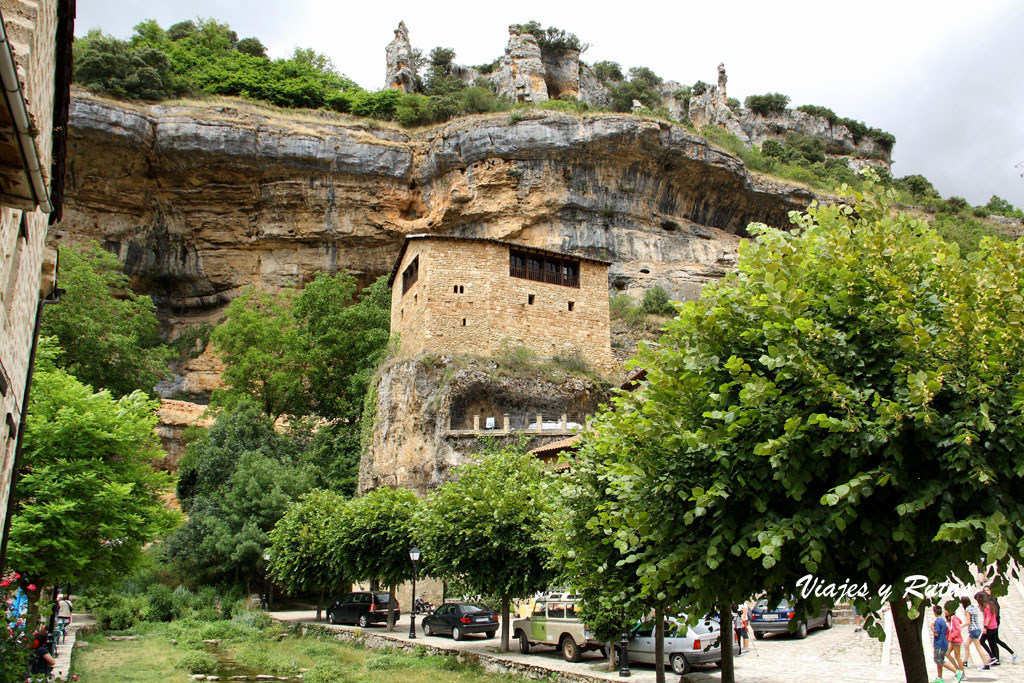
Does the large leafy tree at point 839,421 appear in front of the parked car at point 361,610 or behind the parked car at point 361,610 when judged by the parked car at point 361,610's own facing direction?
behind

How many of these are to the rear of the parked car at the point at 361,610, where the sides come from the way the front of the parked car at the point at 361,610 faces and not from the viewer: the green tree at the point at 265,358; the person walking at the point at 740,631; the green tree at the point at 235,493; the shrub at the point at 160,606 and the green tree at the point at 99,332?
1

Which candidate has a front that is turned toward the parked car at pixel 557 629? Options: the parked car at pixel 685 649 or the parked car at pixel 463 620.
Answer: the parked car at pixel 685 649

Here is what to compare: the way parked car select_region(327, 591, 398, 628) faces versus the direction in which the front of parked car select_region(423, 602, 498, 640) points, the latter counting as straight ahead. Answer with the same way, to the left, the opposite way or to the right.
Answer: the same way

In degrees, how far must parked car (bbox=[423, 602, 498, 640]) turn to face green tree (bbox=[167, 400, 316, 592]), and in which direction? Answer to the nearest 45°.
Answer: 0° — it already faces it

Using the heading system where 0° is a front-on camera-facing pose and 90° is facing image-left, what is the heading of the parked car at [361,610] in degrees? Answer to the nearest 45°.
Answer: approximately 135°

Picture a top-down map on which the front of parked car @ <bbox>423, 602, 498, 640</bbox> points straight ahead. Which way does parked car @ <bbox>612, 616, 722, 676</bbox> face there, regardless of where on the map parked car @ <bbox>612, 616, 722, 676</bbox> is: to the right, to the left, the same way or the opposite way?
the same way

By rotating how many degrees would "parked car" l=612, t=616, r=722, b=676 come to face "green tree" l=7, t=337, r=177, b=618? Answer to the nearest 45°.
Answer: approximately 45° to its left

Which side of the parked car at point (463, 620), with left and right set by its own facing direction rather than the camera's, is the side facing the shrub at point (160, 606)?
front

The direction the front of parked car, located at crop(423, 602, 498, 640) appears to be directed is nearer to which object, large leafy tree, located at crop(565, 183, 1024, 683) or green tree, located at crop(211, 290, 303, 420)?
the green tree

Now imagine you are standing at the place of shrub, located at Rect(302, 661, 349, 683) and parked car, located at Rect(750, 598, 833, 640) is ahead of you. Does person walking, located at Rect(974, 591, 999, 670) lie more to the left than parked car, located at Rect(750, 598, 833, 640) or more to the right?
right

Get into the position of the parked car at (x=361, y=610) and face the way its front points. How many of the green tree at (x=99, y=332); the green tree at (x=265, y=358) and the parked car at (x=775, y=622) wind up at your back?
1

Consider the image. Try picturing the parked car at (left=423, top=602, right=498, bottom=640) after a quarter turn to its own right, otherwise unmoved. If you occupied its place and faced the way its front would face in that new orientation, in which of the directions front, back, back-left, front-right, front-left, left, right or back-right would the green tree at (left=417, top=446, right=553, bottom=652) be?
back-right

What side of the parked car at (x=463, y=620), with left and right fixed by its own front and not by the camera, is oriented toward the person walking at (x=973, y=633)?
back

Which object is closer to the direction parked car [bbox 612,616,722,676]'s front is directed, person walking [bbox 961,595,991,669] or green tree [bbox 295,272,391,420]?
the green tree

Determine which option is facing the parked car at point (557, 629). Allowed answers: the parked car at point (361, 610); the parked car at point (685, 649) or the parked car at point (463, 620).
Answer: the parked car at point (685, 649)

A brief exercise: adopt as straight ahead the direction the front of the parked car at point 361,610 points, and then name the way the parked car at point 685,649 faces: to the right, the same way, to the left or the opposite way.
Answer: the same way
